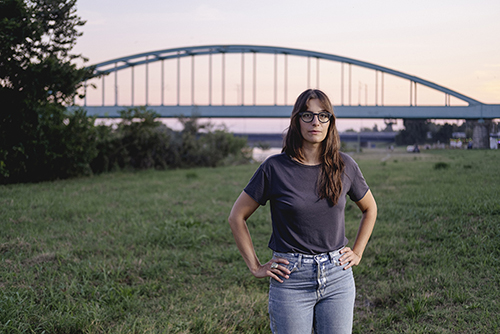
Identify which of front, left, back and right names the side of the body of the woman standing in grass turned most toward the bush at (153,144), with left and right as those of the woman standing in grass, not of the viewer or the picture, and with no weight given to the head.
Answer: back

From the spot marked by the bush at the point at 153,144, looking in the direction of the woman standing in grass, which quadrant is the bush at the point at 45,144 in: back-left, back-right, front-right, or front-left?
front-right

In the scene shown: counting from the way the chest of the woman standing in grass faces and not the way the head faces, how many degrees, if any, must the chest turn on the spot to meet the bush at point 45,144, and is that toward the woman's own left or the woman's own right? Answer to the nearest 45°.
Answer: approximately 135° to the woman's own right

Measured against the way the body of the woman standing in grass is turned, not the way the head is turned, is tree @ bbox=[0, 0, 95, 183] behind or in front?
behind

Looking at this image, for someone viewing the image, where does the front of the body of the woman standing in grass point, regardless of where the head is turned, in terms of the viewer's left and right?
facing the viewer

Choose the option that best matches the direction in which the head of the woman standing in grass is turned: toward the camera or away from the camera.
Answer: toward the camera
